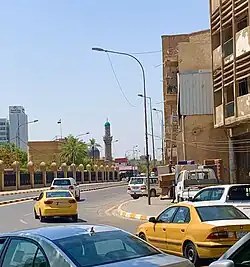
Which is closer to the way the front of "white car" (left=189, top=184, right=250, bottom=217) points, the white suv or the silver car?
the white suv

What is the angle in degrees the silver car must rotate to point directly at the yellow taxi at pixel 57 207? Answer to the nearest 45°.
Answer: approximately 45° to its right

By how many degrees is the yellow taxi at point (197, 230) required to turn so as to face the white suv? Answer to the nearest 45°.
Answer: approximately 45° to its right

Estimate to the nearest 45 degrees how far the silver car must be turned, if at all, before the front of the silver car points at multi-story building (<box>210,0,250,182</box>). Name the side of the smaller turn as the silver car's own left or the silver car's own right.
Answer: approximately 45° to the silver car's own right

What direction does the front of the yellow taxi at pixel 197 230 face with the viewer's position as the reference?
facing away from the viewer and to the left of the viewer

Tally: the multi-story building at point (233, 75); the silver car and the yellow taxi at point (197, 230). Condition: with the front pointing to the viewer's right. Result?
0

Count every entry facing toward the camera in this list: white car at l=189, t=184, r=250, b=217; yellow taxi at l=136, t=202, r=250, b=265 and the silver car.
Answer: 0

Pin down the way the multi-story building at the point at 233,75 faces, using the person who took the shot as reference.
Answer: facing the viewer and to the left of the viewer

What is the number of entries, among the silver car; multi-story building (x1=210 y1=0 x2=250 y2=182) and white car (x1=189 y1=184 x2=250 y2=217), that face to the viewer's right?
0

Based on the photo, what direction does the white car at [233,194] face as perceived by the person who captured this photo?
facing away from the viewer and to the left of the viewer

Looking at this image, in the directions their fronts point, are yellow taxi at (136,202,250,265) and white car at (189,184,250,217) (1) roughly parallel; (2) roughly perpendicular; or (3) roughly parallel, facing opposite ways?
roughly parallel

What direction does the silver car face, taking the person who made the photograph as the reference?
facing away from the viewer and to the left of the viewer
